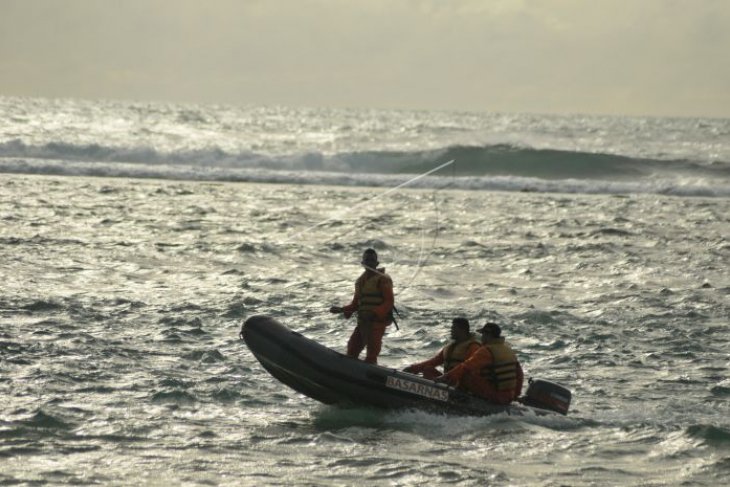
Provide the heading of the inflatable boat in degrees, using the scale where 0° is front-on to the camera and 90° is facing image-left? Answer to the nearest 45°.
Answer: approximately 90°

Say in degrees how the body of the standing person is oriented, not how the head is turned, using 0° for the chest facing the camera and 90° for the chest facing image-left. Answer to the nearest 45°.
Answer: approximately 45°

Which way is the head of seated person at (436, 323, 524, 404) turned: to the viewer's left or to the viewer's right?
to the viewer's left

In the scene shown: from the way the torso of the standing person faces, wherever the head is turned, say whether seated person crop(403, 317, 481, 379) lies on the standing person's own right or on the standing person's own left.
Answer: on the standing person's own left
